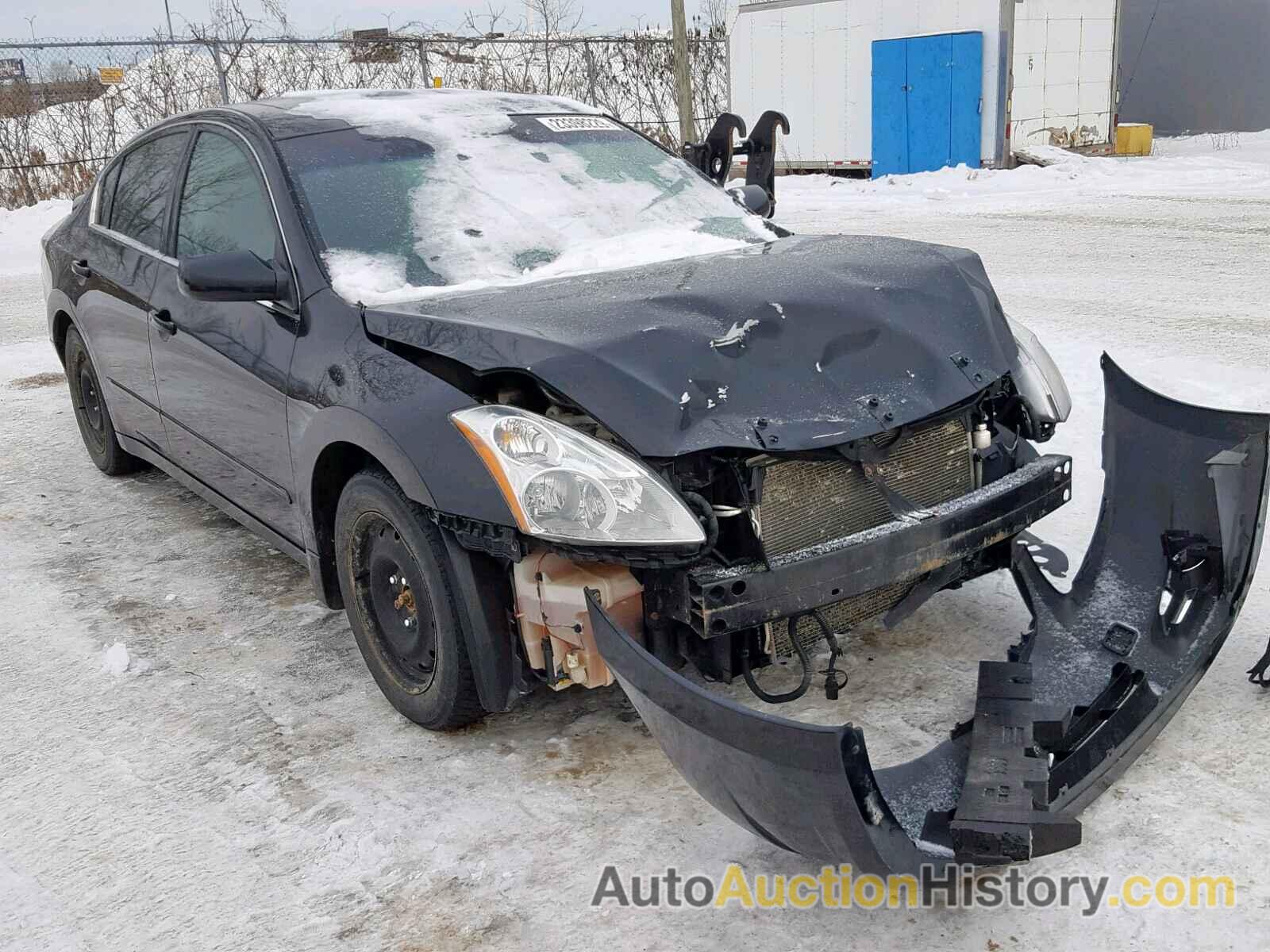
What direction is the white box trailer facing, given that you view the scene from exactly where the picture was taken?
facing away from the viewer and to the left of the viewer

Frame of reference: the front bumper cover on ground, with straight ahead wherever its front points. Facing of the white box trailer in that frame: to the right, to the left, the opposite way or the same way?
the opposite way

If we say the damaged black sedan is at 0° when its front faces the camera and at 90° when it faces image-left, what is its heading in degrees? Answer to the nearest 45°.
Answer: approximately 315°

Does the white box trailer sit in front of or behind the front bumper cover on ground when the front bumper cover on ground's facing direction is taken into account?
behind

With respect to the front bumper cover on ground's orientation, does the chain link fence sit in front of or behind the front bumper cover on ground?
behind

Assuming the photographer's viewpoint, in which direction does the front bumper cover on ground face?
facing the viewer and to the right of the viewer

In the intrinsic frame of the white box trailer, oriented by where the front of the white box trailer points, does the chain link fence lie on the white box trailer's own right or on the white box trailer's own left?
on the white box trailer's own left

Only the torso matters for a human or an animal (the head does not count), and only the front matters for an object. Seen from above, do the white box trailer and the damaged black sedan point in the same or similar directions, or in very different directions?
very different directions

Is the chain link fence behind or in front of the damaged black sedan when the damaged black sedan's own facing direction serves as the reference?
behind

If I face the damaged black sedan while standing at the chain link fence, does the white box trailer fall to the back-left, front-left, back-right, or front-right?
front-left

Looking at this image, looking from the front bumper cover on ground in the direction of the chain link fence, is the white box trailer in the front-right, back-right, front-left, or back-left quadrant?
front-right

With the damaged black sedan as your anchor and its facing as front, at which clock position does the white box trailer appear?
The white box trailer is roughly at 8 o'clock from the damaged black sedan.
